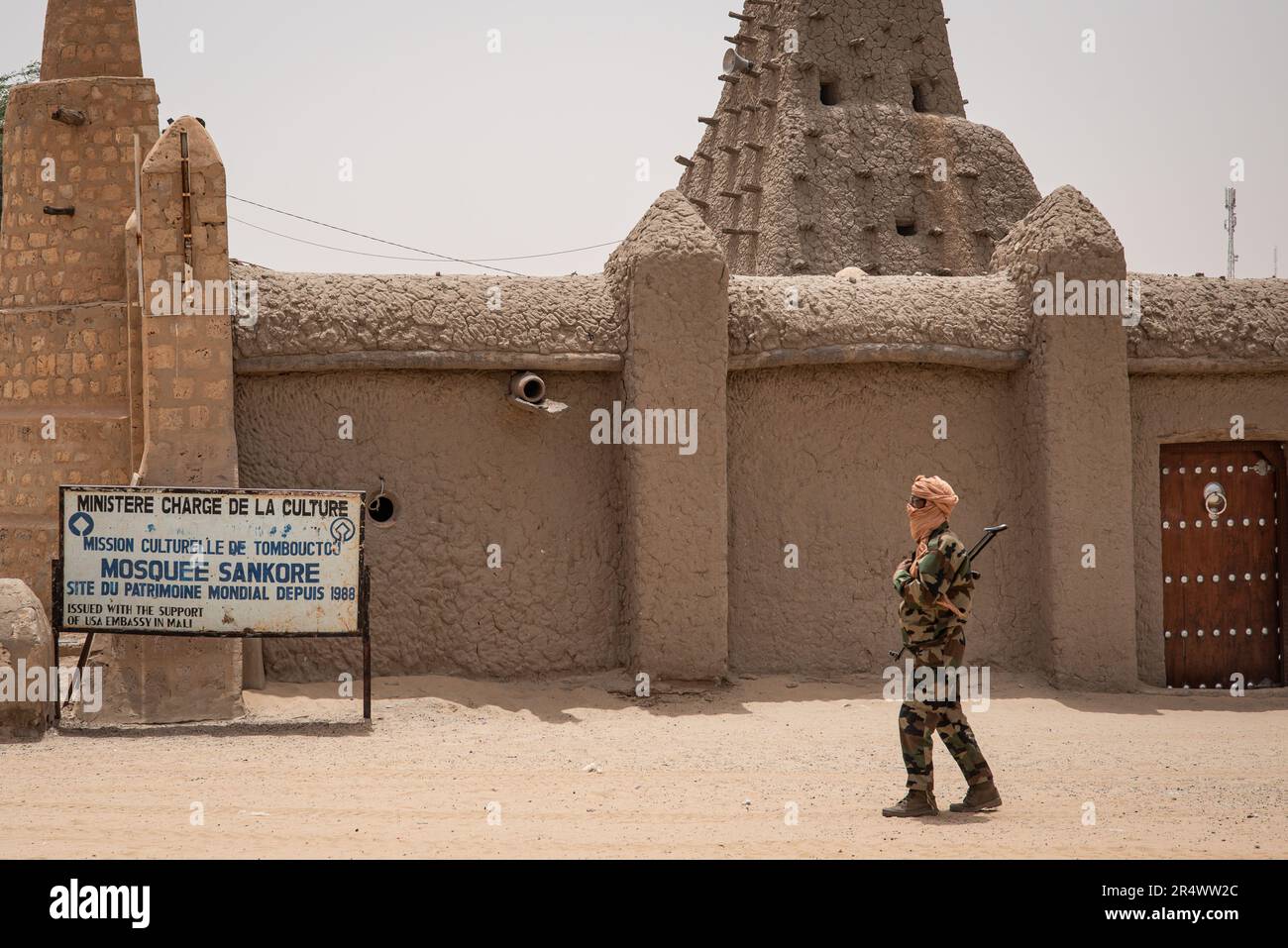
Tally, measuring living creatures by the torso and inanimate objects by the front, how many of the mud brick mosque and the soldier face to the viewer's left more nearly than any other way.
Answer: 1

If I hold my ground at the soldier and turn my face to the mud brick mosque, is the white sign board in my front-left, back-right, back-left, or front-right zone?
front-left

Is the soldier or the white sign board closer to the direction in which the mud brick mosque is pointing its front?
the soldier

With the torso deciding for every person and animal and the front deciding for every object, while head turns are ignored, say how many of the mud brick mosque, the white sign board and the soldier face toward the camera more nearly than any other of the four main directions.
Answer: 2

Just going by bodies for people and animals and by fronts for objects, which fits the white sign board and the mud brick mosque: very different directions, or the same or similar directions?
same or similar directions

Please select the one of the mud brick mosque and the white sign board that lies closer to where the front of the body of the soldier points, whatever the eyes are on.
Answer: the white sign board

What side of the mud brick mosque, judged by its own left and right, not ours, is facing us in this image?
front

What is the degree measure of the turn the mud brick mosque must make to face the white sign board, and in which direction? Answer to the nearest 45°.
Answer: approximately 45° to its right

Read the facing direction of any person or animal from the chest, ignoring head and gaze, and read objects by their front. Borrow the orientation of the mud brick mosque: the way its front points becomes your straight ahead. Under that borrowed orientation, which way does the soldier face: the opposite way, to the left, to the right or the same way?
to the right

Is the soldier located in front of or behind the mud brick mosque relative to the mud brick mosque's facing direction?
in front

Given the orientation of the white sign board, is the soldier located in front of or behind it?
in front

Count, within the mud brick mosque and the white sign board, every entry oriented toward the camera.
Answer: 2

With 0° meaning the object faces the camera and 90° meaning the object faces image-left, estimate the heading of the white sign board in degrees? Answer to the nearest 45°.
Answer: approximately 0°

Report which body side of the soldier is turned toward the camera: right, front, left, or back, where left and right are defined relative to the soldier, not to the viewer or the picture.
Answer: left
